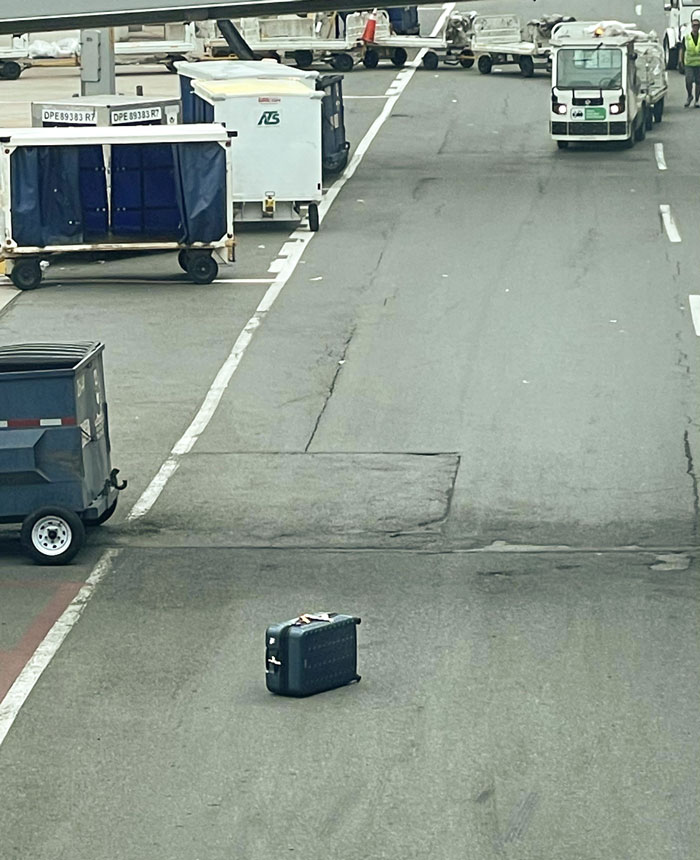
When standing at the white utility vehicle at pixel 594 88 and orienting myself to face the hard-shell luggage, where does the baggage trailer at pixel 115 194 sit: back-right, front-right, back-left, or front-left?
front-right

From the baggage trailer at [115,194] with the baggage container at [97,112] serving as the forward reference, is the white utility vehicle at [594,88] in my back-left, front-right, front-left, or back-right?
front-right

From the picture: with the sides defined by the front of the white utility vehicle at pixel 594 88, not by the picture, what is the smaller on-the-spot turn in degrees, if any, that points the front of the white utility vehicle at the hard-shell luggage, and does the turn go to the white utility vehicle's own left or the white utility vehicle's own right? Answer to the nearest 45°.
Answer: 0° — it already faces it

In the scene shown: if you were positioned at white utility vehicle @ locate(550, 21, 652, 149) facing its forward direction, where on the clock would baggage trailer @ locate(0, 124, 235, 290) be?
The baggage trailer is roughly at 1 o'clock from the white utility vehicle.

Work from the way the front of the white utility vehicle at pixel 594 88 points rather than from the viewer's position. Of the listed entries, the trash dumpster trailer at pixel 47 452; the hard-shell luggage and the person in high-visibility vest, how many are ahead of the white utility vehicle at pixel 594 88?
2

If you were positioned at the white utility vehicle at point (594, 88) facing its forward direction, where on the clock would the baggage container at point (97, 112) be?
The baggage container is roughly at 2 o'clock from the white utility vehicle.

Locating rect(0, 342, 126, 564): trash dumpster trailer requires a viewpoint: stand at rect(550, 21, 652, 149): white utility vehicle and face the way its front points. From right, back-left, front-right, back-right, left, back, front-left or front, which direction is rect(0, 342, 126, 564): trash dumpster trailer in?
front

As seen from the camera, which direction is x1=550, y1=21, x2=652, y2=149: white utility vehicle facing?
toward the camera

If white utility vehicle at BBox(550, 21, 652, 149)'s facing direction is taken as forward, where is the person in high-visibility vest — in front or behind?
behind

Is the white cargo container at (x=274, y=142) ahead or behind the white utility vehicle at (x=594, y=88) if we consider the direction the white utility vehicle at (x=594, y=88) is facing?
ahead

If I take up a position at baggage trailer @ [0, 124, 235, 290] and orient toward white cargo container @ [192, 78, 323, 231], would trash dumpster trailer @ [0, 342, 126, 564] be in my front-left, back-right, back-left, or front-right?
back-right
